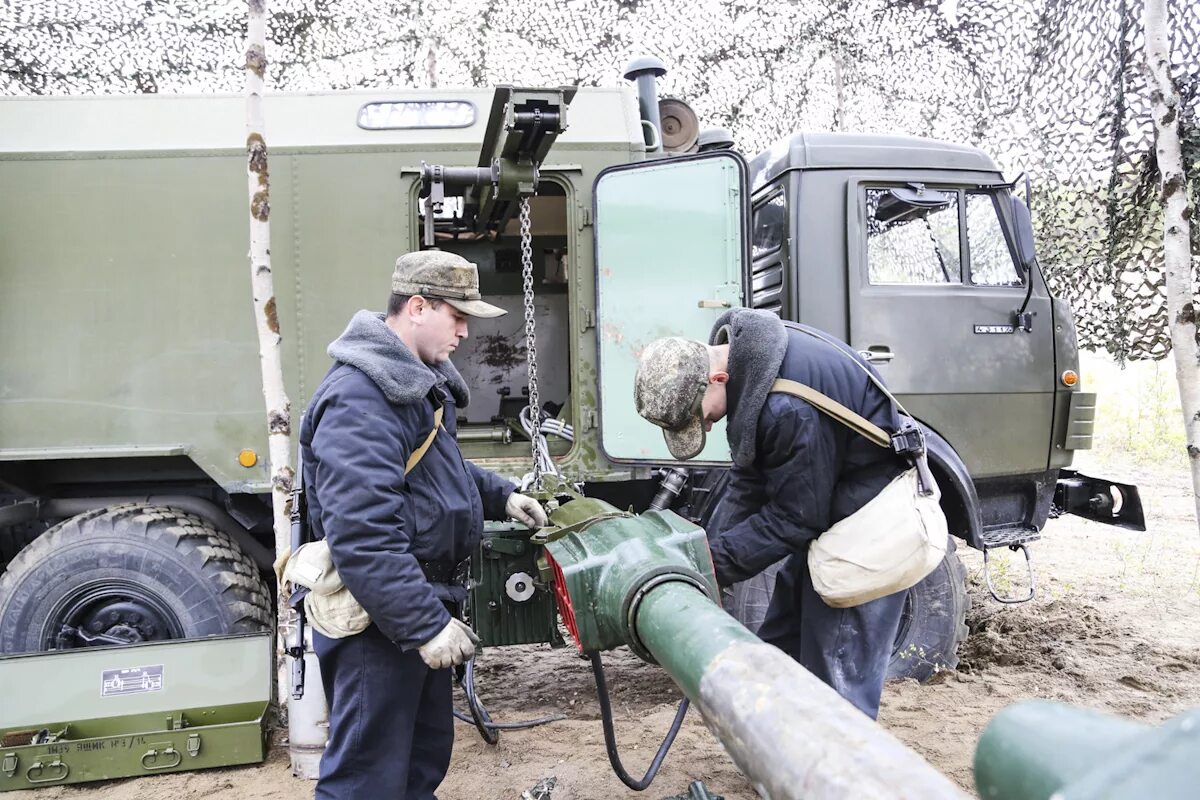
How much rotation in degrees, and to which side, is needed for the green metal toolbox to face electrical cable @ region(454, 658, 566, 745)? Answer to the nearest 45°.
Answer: approximately 45° to its left

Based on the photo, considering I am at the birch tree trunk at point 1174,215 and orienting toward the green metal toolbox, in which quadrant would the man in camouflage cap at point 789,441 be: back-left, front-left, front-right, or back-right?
front-left

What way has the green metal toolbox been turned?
toward the camera

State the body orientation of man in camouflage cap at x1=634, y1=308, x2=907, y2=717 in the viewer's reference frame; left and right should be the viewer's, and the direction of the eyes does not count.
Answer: facing to the left of the viewer

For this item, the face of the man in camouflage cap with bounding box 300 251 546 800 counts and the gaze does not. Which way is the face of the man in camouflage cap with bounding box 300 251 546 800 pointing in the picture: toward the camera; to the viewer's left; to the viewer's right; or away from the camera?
to the viewer's right

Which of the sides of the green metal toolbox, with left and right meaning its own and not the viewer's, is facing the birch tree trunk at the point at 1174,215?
left

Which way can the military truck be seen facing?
to the viewer's right

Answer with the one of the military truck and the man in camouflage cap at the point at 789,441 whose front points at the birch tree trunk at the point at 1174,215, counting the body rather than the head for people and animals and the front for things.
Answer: the military truck

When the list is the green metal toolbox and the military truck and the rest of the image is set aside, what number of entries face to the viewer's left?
0

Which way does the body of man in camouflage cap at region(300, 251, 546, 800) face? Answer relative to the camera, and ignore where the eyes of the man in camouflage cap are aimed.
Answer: to the viewer's right

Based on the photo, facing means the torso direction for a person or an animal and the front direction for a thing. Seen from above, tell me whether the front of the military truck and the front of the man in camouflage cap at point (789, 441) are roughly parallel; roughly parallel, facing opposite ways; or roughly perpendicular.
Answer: roughly parallel, facing opposite ways
